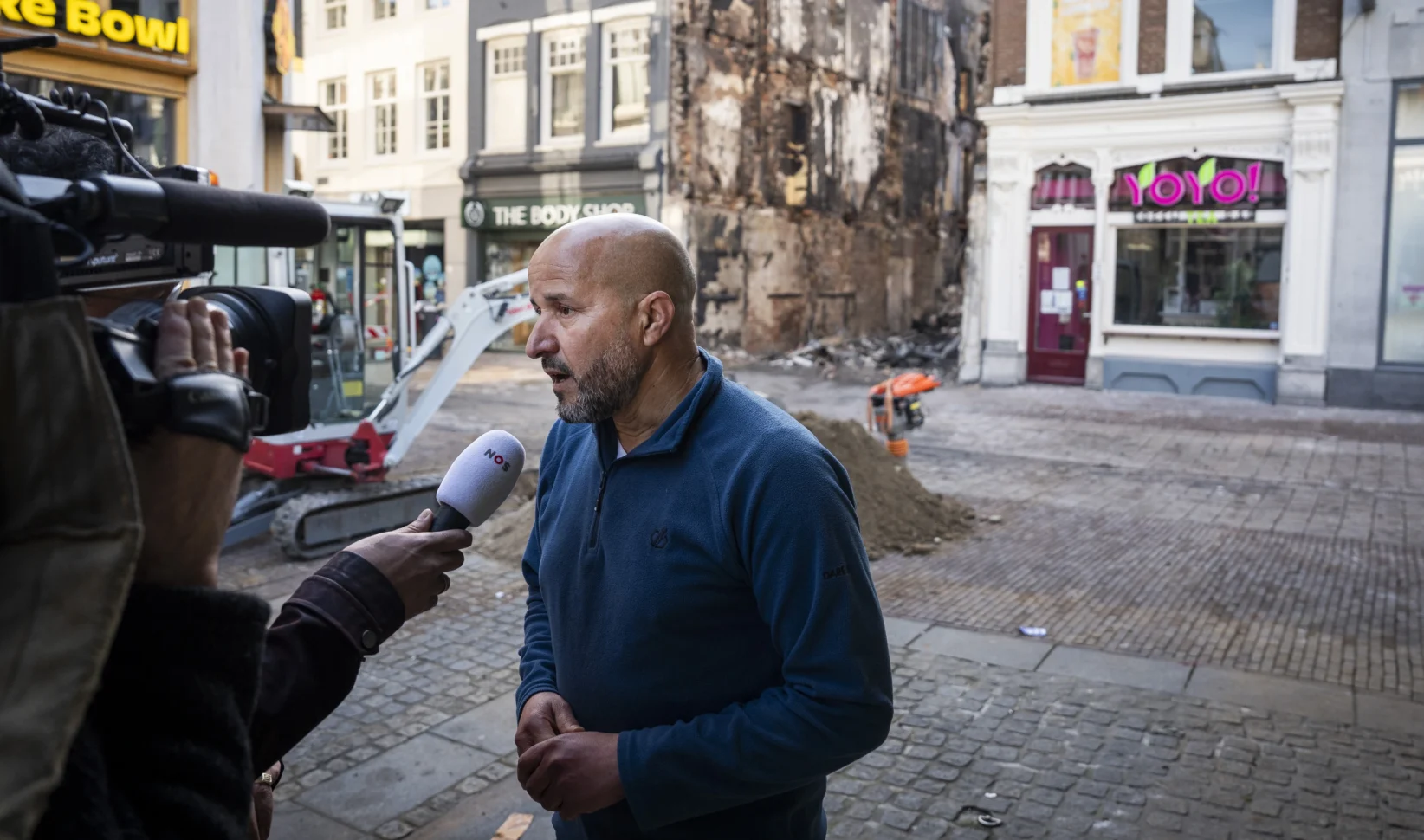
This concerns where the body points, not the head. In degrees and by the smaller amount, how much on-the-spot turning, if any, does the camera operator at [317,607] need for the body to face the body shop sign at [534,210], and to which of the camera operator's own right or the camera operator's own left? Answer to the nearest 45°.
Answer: approximately 90° to the camera operator's own left

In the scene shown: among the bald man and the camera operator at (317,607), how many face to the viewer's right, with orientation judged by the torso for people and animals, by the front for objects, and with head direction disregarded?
1

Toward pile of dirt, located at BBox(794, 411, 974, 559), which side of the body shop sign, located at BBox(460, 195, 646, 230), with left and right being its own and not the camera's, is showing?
front

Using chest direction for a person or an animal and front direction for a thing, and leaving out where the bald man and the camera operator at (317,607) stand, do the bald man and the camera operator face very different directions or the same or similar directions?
very different directions

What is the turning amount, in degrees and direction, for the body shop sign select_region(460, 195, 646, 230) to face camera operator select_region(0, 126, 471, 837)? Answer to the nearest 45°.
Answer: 0° — it already faces them

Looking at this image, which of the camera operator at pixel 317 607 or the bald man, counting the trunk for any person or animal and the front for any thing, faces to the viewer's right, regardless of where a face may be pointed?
the camera operator

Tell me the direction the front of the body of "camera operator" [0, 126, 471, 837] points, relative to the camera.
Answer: to the viewer's right

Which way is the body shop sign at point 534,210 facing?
toward the camera

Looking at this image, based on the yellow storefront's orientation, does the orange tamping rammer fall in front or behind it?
in front

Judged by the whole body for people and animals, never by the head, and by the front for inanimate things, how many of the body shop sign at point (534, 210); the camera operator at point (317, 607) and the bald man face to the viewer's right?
1

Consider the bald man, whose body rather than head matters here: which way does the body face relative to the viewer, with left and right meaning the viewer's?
facing the viewer and to the left of the viewer

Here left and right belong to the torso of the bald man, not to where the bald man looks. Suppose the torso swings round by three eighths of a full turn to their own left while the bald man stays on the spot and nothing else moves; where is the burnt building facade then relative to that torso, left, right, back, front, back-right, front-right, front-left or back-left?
left

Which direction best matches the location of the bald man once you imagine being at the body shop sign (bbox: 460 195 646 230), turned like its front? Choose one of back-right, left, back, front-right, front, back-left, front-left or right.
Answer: front

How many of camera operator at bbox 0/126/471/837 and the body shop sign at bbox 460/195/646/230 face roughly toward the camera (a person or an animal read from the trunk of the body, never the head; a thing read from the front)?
1

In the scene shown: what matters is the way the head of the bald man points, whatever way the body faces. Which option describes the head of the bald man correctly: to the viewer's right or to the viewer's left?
to the viewer's left
